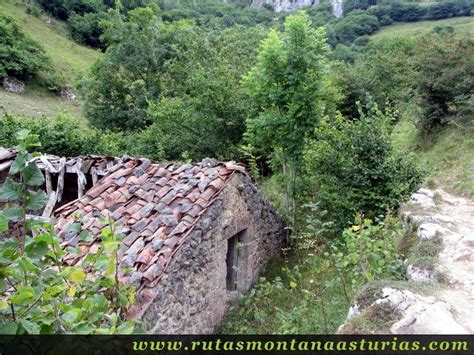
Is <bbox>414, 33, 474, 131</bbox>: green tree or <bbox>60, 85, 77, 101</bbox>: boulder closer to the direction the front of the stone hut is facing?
the green tree

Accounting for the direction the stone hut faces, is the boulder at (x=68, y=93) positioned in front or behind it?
behind

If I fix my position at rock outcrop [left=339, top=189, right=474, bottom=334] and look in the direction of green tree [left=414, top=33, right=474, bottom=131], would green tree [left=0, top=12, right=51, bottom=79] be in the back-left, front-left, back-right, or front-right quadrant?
front-left

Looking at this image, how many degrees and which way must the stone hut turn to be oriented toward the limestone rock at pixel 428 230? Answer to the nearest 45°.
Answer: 0° — it already faces it

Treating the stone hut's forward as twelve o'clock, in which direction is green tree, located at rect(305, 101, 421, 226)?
The green tree is roughly at 10 o'clock from the stone hut.

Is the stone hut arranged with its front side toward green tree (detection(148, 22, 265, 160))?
no

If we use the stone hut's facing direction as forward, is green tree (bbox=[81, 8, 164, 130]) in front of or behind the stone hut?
behind

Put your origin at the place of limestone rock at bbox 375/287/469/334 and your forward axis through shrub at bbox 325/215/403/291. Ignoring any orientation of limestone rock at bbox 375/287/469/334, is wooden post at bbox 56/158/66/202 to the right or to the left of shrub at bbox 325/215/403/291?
left

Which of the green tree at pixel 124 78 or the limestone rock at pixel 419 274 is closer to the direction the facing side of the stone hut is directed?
the limestone rock

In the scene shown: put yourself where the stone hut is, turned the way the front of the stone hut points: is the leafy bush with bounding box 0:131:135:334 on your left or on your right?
on your right

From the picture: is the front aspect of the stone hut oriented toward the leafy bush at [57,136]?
no

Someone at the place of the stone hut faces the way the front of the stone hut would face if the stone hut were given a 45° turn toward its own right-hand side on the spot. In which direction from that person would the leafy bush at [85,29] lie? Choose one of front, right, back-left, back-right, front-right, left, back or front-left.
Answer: back

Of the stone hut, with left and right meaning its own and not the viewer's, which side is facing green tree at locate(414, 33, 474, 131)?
left

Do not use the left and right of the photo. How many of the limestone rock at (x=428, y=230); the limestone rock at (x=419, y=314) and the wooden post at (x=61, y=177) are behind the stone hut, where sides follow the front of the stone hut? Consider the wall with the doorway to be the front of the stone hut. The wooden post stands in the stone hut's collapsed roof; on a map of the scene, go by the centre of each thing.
1

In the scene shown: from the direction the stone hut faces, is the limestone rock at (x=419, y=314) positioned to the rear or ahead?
ahead

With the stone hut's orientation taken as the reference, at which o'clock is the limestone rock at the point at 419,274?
The limestone rock is roughly at 12 o'clock from the stone hut.

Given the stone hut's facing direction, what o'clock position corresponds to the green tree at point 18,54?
The green tree is roughly at 7 o'clock from the stone hut.

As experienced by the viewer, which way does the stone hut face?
facing the viewer and to the right of the viewer

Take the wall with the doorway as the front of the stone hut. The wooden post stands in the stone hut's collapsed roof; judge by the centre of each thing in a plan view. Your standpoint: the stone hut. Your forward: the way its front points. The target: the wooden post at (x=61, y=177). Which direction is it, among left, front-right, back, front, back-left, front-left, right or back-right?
back
